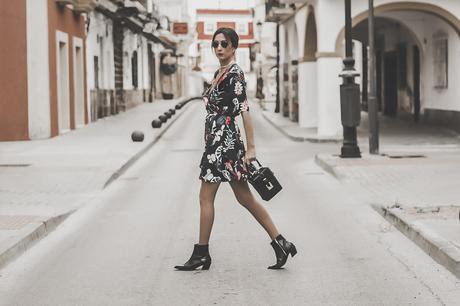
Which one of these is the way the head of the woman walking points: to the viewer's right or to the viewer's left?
to the viewer's left

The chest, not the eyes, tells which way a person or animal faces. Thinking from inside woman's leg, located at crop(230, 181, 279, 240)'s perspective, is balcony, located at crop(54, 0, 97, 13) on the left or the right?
on its right

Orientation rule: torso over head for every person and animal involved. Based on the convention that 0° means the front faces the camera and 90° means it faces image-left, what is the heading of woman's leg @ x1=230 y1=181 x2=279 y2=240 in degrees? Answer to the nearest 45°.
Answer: approximately 90°

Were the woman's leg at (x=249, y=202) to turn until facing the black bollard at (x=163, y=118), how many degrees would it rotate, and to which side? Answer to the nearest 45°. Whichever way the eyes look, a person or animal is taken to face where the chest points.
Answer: approximately 90° to its right

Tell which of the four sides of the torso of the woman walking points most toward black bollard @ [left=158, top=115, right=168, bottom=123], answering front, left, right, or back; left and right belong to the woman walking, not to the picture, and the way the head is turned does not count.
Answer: right

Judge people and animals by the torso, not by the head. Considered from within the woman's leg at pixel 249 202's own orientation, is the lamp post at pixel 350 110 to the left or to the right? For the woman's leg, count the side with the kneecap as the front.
on its right

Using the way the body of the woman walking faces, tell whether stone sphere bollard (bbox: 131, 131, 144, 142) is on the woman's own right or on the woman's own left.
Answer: on the woman's own right

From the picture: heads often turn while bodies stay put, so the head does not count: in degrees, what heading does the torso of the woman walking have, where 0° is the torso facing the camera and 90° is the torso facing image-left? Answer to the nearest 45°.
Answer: approximately 90°
